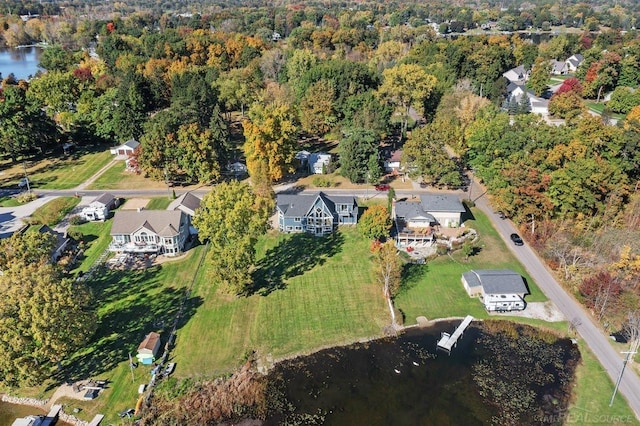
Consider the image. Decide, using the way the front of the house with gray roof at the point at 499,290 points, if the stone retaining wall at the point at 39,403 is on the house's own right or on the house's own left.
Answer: on the house's own right

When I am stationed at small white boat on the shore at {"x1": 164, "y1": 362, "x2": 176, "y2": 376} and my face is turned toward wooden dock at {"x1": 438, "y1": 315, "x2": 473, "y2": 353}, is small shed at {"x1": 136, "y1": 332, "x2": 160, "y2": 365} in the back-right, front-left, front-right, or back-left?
back-left

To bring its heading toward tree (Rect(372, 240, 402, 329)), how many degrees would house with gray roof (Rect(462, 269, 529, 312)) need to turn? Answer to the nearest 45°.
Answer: approximately 90° to its right

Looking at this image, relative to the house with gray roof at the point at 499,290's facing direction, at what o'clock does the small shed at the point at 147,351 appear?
The small shed is roughly at 2 o'clock from the house with gray roof.

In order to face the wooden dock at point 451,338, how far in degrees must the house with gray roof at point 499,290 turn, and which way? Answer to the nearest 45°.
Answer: approximately 45° to its right

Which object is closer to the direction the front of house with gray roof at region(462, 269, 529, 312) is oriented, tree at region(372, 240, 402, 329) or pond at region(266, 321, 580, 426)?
the pond

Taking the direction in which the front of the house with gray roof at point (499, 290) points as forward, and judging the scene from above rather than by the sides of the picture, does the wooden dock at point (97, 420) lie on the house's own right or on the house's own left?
on the house's own right

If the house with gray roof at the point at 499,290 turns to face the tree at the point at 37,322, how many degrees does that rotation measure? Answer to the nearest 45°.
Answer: approximately 45° to its right

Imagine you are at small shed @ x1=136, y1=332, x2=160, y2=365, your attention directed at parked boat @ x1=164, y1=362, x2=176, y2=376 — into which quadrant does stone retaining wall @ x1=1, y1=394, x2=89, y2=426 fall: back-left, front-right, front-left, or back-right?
back-right

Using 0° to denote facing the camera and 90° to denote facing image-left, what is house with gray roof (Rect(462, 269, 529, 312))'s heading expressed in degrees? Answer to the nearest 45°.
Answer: approximately 0°
